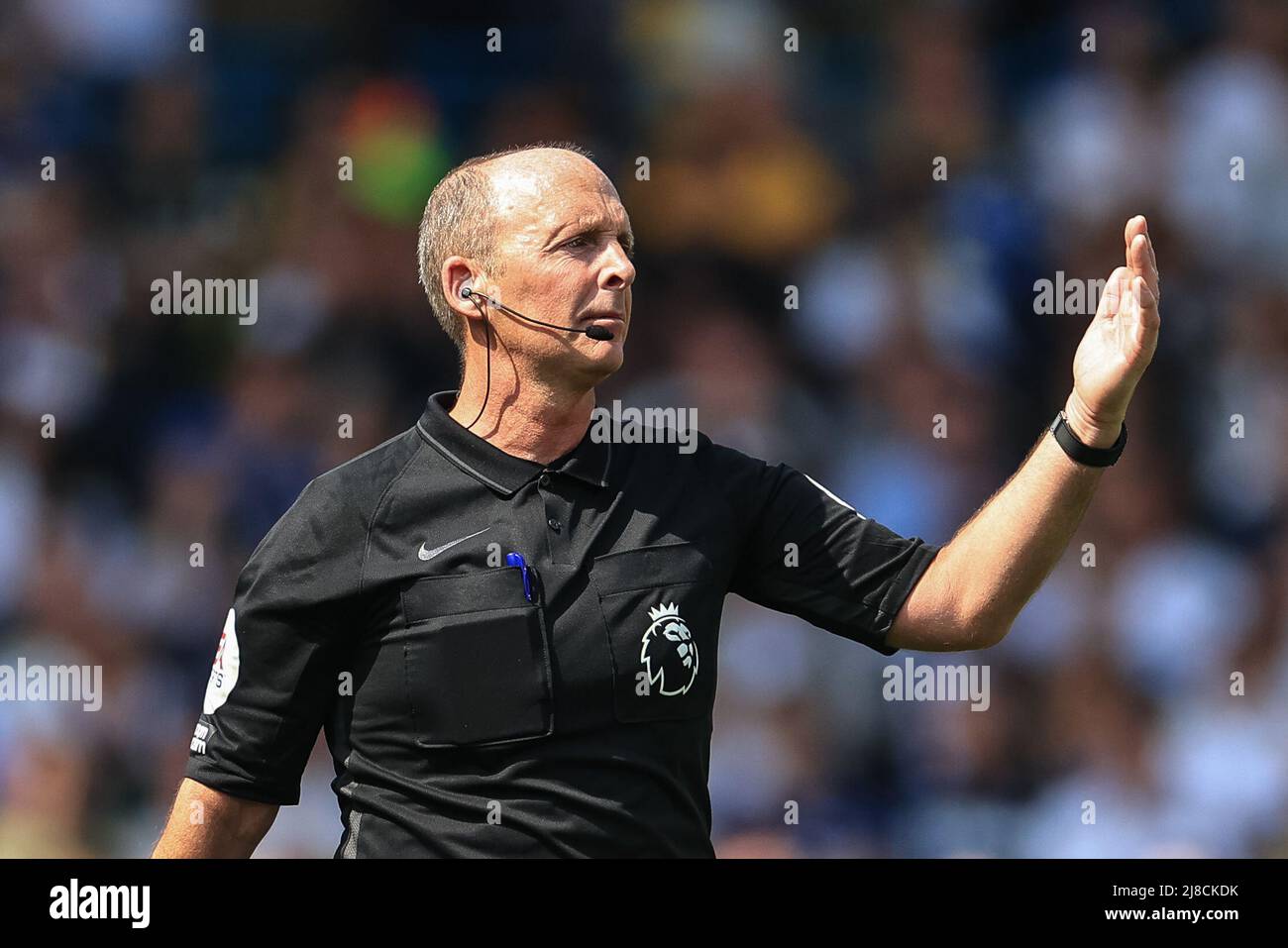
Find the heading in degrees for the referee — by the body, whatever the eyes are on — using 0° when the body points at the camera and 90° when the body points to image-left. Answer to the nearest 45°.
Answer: approximately 315°

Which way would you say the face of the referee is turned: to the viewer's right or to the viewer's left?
to the viewer's right
